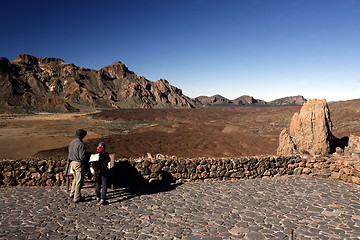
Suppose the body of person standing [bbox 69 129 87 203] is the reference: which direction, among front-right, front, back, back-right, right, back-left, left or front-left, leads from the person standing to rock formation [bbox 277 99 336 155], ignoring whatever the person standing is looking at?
front-right

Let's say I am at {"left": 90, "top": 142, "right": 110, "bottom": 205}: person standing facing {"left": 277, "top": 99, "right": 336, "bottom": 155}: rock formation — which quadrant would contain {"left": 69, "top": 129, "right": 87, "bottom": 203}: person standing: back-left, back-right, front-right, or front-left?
back-left

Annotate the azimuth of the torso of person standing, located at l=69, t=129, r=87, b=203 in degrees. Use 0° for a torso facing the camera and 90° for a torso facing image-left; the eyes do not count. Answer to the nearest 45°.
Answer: approximately 225°

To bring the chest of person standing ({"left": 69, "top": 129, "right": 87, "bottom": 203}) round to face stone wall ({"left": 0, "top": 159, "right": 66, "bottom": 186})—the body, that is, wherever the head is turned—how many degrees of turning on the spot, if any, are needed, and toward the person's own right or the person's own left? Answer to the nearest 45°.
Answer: approximately 90° to the person's own left

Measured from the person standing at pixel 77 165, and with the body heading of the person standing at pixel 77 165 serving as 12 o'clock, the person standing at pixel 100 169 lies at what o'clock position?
the person standing at pixel 100 169 is roughly at 2 o'clock from the person standing at pixel 77 165.

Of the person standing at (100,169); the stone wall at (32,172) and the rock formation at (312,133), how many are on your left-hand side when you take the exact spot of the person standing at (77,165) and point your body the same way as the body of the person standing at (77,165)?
1
